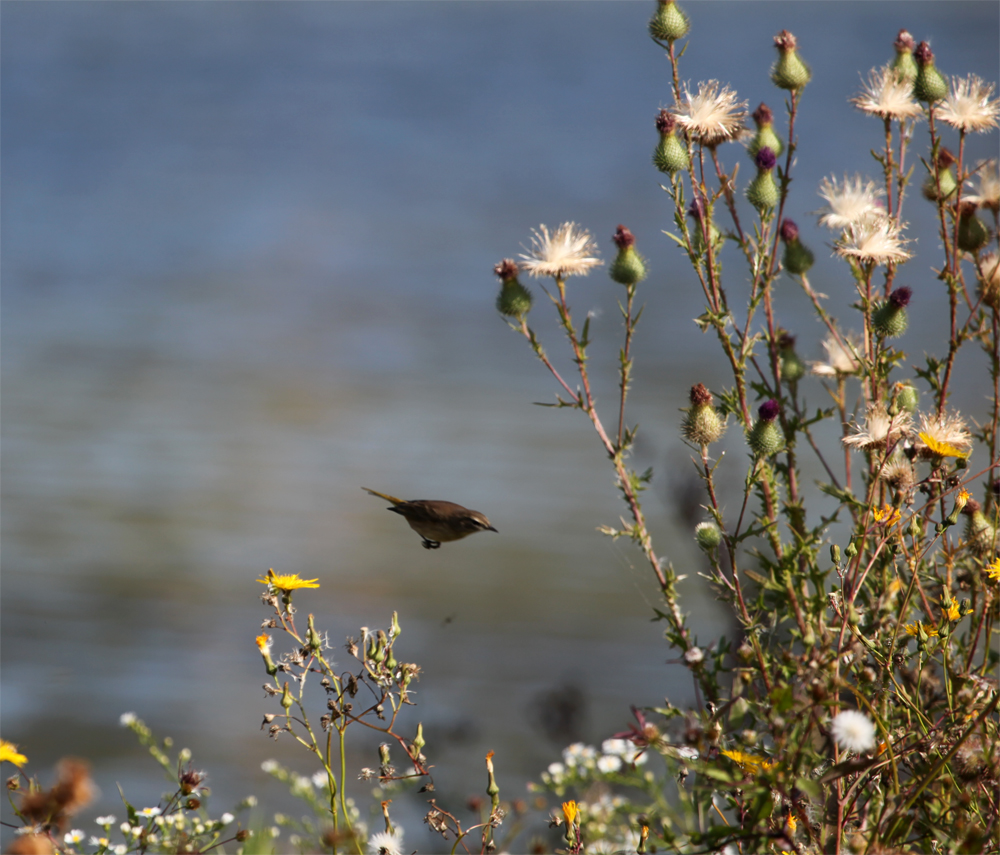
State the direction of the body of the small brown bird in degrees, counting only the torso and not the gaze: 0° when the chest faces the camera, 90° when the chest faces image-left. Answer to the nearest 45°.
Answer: approximately 270°
